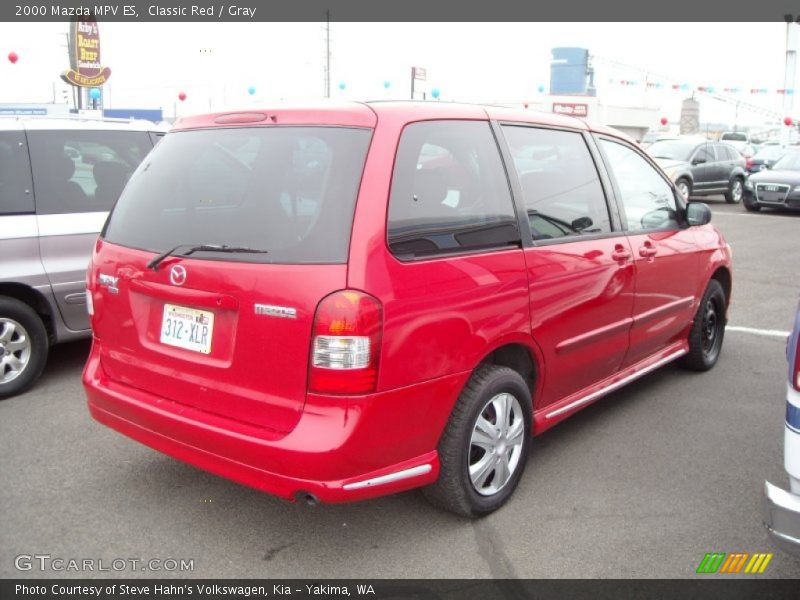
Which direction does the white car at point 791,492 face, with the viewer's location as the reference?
facing away from the viewer and to the right of the viewer

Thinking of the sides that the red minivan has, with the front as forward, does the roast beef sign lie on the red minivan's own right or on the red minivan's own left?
on the red minivan's own left

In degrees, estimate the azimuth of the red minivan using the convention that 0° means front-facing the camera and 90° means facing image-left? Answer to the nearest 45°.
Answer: approximately 225°

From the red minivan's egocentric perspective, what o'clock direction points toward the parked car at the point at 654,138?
The parked car is roughly at 11 o'clock from the red minivan.

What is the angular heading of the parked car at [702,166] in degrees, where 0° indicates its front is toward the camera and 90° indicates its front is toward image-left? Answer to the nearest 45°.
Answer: approximately 45°

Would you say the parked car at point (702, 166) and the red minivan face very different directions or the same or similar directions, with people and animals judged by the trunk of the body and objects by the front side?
very different directions
